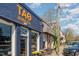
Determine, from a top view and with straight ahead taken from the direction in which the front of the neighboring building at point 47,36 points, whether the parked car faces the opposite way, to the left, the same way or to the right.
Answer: to the right

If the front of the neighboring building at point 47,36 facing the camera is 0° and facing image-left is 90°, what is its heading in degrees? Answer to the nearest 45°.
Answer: approximately 315°

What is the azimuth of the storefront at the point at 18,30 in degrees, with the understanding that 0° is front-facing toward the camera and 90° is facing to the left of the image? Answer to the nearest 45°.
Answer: approximately 315°

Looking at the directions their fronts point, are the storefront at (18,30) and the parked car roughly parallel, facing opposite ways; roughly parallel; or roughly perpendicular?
roughly perpendicular

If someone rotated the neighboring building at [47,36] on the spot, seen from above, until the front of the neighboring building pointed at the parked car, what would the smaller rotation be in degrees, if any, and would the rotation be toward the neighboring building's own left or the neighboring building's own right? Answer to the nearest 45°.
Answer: approximately 45° to the neighboring building's own left

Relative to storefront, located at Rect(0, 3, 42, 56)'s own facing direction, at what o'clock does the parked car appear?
The parked car is roughly at 11 o'clock from the storefront.

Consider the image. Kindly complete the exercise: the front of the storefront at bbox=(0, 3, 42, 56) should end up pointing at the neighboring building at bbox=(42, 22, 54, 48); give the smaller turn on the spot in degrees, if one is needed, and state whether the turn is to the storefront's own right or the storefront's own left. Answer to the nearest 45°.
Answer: approximately 45° to the storefront's own left
